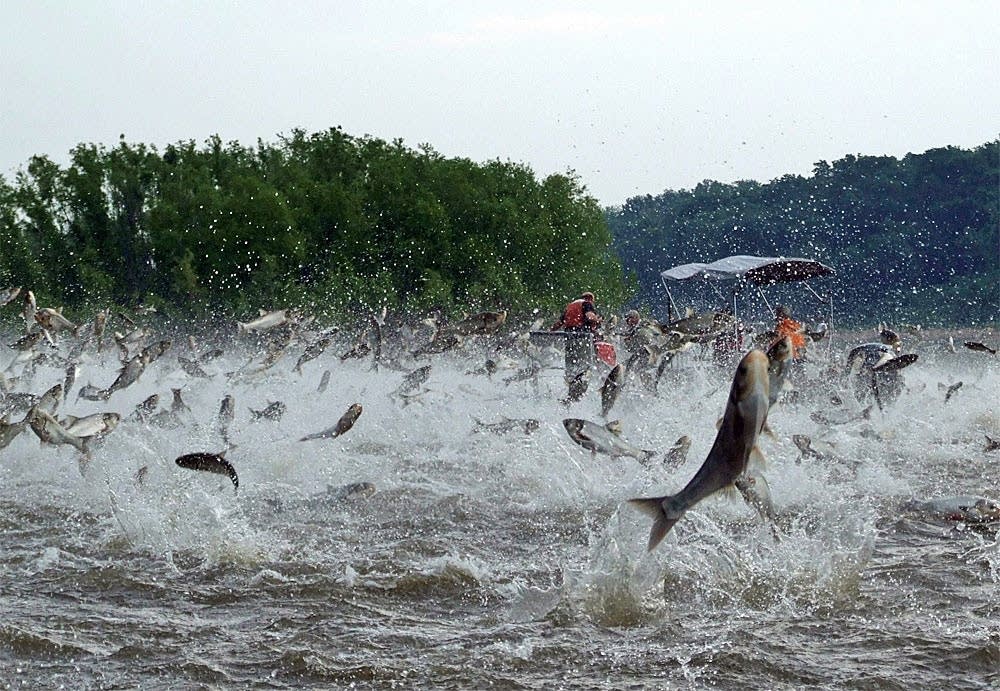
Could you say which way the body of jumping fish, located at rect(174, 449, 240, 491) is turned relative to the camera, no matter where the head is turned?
to the viewer's left

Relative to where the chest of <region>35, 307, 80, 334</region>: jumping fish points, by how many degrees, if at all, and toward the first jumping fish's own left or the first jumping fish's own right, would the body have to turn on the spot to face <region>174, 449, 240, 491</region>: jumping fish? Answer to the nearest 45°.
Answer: approximately 90° to the first jumping fish's own left

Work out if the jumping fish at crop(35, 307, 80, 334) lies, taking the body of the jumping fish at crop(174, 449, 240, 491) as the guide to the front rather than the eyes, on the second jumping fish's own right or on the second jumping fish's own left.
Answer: on the second jumping fish's own right

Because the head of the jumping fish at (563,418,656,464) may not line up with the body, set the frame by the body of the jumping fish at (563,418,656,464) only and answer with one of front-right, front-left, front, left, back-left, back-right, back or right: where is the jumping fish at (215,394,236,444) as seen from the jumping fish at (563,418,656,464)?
front-right

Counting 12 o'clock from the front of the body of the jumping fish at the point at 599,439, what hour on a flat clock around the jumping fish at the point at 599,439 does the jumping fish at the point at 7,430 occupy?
the jumping fish at the point at 7,430 is roughly at 12 o'clock from the jumping fish at the point at 599,439.

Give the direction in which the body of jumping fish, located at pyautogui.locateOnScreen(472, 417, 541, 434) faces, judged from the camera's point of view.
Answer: to the viewer's right

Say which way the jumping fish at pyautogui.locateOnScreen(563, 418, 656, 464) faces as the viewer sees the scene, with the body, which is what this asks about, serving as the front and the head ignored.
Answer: to the viewer's left

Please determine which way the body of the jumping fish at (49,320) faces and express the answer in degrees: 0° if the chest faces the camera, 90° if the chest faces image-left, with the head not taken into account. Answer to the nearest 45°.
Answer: approximately 90°
